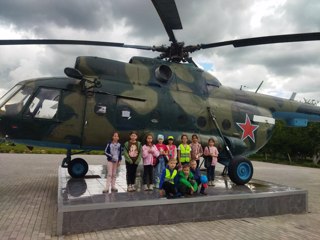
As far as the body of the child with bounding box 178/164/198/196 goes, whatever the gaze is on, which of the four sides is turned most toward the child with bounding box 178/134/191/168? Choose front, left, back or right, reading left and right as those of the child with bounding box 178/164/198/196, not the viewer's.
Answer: back

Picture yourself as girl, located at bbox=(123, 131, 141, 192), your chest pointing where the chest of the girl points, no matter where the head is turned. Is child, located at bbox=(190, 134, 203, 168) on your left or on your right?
on your left

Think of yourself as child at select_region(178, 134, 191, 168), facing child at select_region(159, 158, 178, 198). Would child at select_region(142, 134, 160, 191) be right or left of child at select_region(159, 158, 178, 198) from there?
right

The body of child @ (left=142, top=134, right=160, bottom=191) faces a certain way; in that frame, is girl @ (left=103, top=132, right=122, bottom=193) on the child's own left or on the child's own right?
on the child's own right

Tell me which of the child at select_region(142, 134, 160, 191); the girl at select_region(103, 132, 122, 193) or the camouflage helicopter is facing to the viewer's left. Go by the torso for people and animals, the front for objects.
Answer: the camouflage helicopter

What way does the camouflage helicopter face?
to the viewer's left

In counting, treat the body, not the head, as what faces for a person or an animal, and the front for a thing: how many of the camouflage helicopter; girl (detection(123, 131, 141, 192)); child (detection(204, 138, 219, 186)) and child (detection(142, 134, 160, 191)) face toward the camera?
3

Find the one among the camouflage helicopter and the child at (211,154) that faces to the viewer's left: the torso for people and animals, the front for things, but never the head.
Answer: the camouflage helicopter

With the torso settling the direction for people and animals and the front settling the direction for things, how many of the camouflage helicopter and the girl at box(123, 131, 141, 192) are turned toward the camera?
1

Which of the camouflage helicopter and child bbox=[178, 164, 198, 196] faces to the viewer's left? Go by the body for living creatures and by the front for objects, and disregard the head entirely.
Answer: the camouflage helicopter
